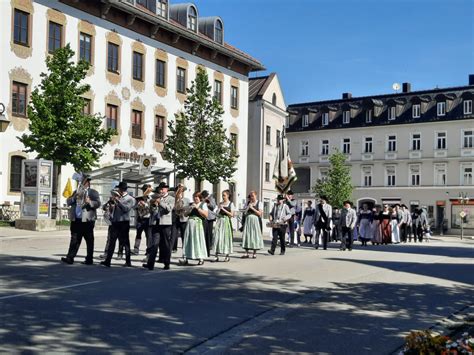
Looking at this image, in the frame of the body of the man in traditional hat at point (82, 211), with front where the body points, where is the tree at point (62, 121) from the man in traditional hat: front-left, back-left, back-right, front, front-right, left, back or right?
back-right

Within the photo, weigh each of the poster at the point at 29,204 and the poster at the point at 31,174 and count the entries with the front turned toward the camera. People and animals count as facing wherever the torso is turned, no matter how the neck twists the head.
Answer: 2

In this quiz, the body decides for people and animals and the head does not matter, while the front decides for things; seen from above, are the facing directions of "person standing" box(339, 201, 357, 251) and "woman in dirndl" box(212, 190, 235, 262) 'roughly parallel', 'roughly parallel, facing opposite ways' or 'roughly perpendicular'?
roughly parallel

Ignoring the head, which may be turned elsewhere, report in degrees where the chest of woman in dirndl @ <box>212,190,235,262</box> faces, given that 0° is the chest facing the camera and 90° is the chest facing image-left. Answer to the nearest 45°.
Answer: approximately 45°

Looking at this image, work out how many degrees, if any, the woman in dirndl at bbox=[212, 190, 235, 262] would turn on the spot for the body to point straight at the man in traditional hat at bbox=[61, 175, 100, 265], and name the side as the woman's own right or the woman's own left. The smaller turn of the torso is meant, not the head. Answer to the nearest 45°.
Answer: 0° — they already face them

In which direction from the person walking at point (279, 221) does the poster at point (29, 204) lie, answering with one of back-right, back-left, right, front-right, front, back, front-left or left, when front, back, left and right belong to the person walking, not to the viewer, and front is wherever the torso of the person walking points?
right

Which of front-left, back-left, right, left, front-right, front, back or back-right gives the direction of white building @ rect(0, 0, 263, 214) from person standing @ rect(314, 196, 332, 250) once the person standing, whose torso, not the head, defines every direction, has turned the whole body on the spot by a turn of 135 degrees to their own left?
back-left

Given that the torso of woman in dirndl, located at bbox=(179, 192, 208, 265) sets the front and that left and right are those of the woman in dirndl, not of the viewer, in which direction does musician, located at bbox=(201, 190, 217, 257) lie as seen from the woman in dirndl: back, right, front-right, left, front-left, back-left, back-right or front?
back-right

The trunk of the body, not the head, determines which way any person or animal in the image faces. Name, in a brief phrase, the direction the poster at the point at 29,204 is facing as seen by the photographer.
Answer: facing the viewer

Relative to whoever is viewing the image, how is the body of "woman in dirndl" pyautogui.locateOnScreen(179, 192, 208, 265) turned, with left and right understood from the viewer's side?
facing the viewer and to the left of the viewer

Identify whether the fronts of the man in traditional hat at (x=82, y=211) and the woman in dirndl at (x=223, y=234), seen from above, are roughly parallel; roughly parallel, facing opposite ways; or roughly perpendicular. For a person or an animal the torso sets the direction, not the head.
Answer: roughly parallel

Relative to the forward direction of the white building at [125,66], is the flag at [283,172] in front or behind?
in front

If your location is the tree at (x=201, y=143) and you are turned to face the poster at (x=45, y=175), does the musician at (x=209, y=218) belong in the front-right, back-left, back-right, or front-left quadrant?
front-left

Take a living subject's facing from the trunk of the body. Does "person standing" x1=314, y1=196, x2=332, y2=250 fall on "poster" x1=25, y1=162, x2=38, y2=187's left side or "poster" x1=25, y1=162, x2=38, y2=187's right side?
on its left

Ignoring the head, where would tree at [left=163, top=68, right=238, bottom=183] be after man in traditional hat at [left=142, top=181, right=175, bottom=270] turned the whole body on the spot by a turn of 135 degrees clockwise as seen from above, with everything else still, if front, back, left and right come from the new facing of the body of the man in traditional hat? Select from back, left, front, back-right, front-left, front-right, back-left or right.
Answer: front

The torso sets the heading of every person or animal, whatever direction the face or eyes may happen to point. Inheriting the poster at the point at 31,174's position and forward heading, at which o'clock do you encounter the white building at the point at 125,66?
The white building is roughly at 7 o'clock from the poster.

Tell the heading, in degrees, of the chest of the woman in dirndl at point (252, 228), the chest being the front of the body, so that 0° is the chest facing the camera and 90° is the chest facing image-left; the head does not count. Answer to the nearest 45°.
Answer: approximately 45°

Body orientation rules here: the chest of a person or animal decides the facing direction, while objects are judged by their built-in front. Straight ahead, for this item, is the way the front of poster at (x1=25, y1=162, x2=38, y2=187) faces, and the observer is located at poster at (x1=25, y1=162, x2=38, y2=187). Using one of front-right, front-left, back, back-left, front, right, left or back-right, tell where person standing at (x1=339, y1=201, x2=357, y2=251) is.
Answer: front-left

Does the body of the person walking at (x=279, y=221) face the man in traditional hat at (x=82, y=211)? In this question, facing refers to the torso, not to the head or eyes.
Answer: yes

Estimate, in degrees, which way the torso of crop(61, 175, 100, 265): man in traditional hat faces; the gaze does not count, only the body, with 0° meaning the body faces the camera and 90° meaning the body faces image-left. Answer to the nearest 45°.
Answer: approximately 45°

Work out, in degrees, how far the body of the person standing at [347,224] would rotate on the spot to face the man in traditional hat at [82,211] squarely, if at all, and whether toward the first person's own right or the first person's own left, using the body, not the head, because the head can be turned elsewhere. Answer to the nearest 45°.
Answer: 0° — they already face them
